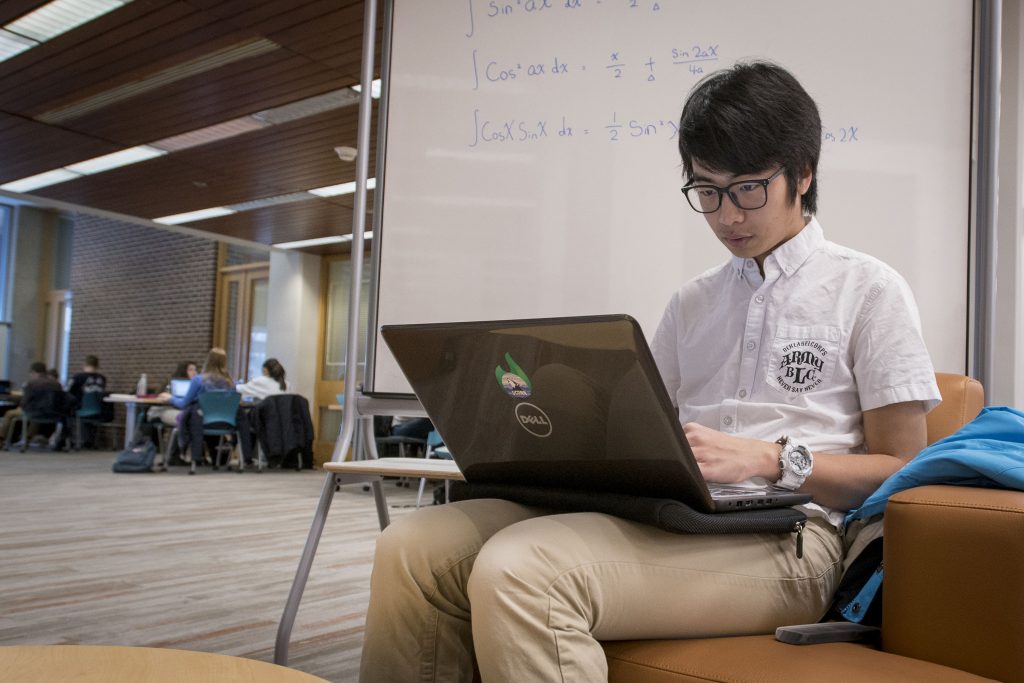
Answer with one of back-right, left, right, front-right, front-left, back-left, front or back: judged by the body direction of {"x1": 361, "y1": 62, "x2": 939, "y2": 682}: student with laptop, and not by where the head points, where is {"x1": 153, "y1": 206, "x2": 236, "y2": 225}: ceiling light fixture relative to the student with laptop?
right

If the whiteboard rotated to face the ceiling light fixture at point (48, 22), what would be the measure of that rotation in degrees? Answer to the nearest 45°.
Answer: approximately 135° to its right

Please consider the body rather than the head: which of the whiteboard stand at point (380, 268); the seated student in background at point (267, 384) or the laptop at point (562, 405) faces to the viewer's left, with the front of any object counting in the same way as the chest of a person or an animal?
the seated student in background

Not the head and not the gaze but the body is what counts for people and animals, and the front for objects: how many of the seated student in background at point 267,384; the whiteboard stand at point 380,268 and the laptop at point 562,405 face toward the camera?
1

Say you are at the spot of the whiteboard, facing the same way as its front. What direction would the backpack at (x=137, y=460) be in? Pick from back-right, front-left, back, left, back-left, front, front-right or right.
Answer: back-right

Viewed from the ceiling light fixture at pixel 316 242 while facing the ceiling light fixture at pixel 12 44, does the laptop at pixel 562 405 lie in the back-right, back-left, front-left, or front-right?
front-left

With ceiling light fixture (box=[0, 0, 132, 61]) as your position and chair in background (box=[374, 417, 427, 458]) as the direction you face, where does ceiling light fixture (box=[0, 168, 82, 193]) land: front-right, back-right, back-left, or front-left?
front-left

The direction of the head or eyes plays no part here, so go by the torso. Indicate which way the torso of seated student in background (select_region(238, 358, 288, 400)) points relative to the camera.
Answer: to the viewer's left

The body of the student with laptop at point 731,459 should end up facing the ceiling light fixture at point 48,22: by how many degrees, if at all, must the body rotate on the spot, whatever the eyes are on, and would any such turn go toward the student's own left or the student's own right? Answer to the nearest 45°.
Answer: approximately 90° to the student's own right

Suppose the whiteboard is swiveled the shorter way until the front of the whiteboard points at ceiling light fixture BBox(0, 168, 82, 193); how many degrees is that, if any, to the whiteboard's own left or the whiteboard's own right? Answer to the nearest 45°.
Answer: approximately 135° to the whiteboard's own right

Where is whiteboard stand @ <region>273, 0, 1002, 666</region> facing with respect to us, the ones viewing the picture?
facing the viewer

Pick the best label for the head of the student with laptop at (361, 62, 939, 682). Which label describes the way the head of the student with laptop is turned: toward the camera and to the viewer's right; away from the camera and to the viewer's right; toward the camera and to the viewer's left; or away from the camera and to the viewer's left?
toward the camera and to the viewer's left
